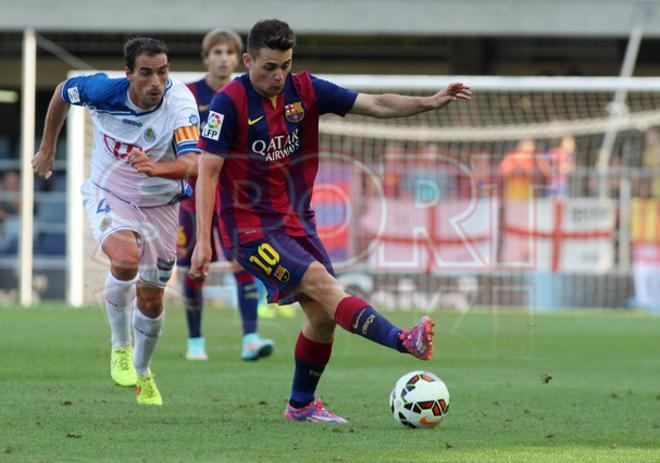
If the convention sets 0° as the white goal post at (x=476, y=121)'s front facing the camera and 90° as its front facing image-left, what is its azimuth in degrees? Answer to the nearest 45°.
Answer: approximately 0°

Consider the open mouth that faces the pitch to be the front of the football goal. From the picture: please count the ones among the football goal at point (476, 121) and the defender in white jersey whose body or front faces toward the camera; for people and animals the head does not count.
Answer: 2

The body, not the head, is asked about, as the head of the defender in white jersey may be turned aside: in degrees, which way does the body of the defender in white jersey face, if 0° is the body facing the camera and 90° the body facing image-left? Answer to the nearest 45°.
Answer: approximately 0°
